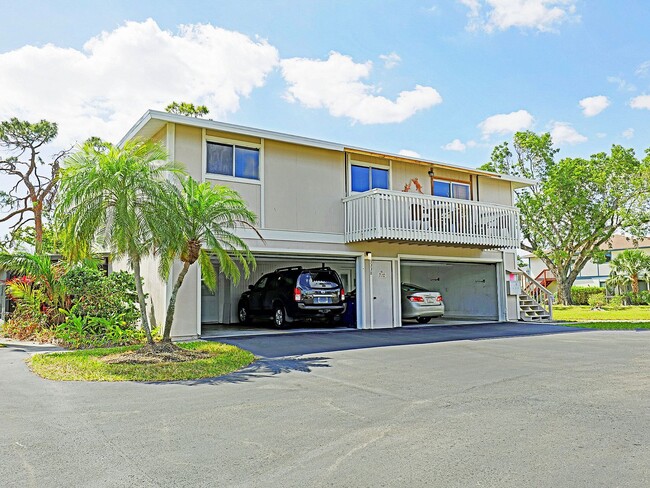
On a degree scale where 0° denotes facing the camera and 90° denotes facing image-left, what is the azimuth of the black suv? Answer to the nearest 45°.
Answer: approximately 135°

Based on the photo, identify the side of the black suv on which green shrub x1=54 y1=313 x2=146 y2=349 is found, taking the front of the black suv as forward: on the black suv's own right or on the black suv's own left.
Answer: on the black suv's own left

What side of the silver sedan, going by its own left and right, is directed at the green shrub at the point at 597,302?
right

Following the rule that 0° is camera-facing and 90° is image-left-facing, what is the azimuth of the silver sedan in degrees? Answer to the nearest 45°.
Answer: approximately 135°

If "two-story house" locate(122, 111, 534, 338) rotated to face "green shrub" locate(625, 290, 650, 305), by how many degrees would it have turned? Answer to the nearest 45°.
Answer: approximately 90° to its left

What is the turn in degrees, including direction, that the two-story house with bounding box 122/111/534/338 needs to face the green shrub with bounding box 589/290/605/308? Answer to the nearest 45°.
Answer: approximately 90° to its left

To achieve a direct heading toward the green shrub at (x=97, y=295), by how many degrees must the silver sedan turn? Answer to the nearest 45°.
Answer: approximately 90° to its left

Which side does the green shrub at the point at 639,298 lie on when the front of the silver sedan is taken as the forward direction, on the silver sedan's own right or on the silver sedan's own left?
on the silver sedan's own right

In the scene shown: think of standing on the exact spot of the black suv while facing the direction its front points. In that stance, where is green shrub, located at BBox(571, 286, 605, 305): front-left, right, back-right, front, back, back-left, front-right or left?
right

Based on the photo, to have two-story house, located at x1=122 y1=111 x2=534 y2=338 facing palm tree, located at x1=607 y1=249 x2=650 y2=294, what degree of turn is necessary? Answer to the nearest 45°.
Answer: approximately 90° to its left

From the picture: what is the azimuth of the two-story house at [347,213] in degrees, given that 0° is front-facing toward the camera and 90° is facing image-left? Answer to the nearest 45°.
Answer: approximately 315°

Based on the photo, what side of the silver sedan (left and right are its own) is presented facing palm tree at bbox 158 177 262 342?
left

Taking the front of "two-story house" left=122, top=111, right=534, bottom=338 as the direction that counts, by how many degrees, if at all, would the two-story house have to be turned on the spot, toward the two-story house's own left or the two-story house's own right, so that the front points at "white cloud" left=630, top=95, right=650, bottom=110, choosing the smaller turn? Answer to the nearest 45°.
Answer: approximately 90° to the two-story house's own left

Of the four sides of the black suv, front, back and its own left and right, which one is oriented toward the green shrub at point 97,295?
left
